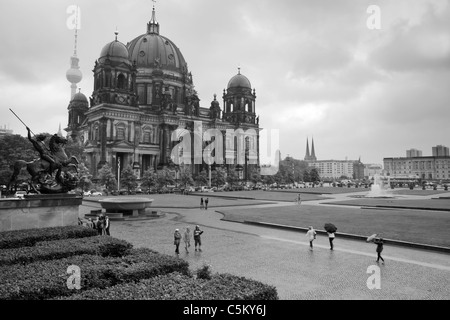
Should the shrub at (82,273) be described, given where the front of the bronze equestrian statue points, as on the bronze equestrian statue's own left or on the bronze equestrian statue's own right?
on the bronze equestrian statue's own right

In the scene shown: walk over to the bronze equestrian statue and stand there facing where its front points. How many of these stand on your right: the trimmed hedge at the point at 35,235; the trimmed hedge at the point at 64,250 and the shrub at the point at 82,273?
3

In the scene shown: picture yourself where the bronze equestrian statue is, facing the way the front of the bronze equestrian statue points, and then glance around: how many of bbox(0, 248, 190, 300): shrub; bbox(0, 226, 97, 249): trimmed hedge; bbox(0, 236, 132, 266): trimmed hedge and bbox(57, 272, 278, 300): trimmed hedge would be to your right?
4

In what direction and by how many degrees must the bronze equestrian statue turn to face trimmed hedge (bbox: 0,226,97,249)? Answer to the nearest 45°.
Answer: approximately 90° to its right

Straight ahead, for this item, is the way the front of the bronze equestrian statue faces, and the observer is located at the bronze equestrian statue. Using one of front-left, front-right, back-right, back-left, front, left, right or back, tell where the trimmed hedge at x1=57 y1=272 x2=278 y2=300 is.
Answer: right

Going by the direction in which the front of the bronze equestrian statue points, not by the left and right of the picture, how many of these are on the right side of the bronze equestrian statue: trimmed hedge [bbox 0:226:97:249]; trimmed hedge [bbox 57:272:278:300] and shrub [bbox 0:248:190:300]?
3

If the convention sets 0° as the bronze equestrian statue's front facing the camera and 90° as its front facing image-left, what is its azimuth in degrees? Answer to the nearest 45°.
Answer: approximately 270°

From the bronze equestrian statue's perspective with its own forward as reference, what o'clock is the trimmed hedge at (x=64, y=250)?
The trimmed hedge is roughly at 3 o'clock from the bronze equestrian statue.
